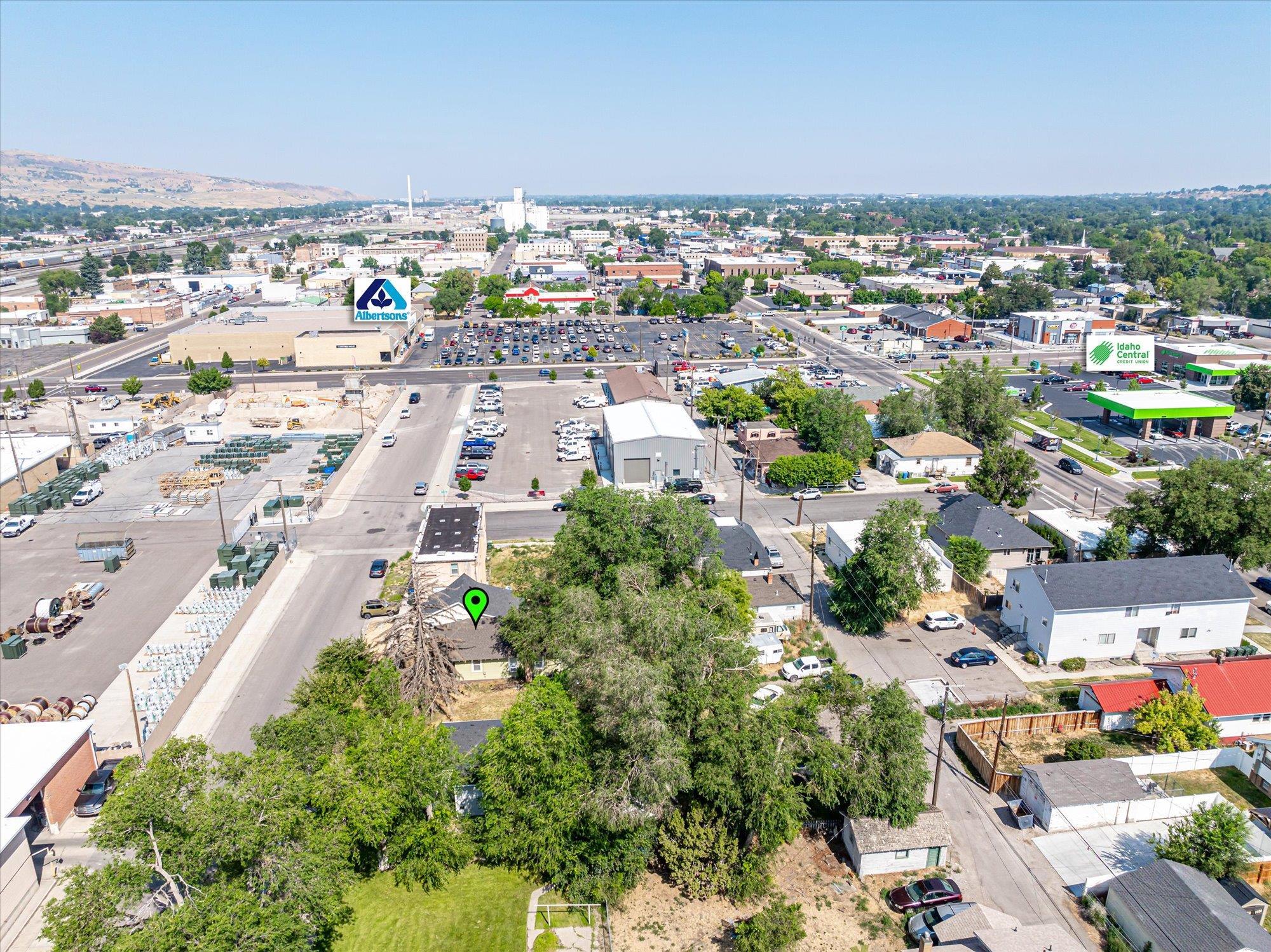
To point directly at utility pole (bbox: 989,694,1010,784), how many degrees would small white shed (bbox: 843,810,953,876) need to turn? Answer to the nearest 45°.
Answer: approximately 135° to its left

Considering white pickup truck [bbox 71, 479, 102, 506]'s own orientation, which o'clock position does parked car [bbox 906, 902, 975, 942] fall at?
The parked car is roughly at 10 o'clock from the white pickup truck.

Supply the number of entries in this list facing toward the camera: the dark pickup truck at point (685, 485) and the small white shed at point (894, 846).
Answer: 1

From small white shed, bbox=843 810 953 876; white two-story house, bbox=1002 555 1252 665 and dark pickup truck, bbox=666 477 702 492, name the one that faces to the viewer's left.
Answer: the dark pickup truck

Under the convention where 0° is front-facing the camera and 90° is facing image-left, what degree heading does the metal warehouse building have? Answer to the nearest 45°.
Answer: approximately 0°

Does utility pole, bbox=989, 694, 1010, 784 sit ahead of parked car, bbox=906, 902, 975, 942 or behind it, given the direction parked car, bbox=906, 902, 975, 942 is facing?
behind

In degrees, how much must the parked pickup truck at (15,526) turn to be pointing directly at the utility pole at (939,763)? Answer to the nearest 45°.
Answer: approximately 90° to its left

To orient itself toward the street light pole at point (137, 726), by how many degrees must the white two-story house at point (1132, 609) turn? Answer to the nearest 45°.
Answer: approximately 45° to its right

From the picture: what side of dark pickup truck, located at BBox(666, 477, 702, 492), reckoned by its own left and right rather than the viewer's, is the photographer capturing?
left

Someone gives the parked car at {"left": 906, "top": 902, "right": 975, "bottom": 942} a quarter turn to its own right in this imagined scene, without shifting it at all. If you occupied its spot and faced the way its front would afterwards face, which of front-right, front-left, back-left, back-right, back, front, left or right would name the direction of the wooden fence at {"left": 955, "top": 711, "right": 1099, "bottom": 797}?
front-right
